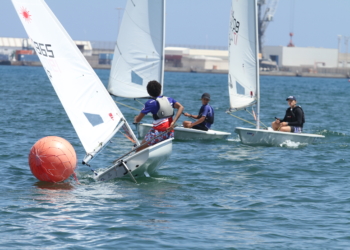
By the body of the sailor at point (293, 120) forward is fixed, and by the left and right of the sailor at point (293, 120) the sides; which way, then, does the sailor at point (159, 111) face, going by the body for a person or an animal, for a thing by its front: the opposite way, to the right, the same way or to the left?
to the right

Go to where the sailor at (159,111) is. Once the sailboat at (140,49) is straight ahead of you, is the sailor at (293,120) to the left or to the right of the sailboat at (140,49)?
right

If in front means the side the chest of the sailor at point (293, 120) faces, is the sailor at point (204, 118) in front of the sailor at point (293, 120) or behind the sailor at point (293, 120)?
in front

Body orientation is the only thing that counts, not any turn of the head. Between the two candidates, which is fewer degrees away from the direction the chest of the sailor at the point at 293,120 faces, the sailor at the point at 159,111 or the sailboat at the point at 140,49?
the sailor

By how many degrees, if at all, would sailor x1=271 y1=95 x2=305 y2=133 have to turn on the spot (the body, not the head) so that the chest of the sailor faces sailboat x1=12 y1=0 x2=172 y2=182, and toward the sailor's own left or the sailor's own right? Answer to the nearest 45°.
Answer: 0° — they already face it

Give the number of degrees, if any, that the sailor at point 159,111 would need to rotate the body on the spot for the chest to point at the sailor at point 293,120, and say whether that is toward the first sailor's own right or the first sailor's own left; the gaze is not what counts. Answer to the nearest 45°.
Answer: approximately 90° to the first sailor's own right

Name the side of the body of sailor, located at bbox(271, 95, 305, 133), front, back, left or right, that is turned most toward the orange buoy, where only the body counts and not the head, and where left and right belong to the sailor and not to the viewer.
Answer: front

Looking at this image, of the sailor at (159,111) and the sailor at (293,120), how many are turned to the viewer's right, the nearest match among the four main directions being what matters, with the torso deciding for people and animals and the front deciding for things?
0

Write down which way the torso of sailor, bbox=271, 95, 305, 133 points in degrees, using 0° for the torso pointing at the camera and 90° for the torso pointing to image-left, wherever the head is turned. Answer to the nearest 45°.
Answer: approximately 45°

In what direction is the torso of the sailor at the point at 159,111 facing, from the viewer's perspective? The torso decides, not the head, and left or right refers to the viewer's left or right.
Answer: facing away from the viewer and to the left of the viewer
